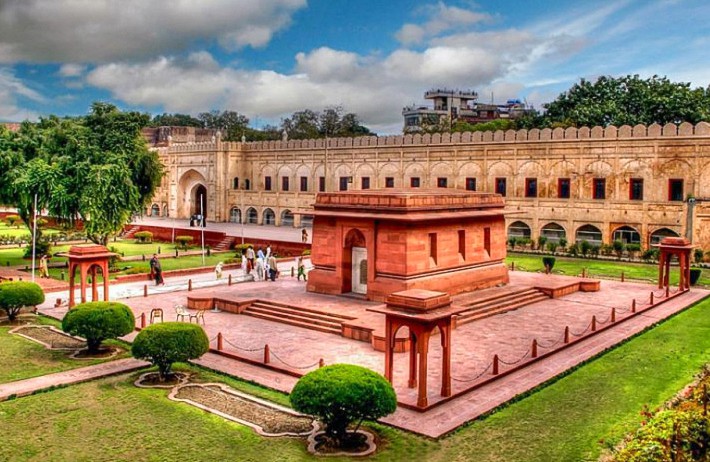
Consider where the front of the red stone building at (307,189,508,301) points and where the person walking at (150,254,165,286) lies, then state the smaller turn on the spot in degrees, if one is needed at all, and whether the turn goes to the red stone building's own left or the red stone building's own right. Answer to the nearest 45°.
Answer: approximately 45° to the red stone building's own right

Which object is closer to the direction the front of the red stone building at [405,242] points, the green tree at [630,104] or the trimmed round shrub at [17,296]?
the trimmed round shrub

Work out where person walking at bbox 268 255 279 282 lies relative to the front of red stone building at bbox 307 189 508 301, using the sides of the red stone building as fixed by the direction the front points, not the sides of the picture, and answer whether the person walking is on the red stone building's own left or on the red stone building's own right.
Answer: on the red stone building's own right

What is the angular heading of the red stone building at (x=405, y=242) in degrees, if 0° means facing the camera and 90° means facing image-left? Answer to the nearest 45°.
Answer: approximately 45°

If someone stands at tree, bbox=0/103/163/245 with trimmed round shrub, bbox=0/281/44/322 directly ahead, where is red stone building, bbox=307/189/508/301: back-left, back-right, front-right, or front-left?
front-left

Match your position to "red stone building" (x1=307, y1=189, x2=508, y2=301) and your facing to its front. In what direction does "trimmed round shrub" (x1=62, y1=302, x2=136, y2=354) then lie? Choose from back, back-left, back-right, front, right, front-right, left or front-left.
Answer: front

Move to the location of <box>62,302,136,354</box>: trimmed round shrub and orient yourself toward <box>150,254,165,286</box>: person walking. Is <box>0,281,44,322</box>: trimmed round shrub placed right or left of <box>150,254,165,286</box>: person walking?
left

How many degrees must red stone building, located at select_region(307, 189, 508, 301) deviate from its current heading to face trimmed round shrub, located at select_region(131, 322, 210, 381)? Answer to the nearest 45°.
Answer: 0° — it already faces it

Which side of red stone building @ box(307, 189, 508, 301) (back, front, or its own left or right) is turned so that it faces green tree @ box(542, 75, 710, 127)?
back

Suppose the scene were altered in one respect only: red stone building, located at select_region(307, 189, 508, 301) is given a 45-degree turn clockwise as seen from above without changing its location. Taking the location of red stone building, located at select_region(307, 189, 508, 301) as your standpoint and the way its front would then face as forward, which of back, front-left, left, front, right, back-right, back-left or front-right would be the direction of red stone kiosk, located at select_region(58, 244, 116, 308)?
front

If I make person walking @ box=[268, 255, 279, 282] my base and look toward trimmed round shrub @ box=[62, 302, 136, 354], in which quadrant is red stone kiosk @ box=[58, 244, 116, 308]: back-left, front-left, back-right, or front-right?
front-right

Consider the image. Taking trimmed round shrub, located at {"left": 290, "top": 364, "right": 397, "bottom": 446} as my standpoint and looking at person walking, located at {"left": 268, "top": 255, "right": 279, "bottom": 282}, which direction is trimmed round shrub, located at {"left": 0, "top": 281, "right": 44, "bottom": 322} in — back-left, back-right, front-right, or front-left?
front-left

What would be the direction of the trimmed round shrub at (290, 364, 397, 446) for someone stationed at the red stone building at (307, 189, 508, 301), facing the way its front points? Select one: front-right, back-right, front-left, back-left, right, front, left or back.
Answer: front-left
